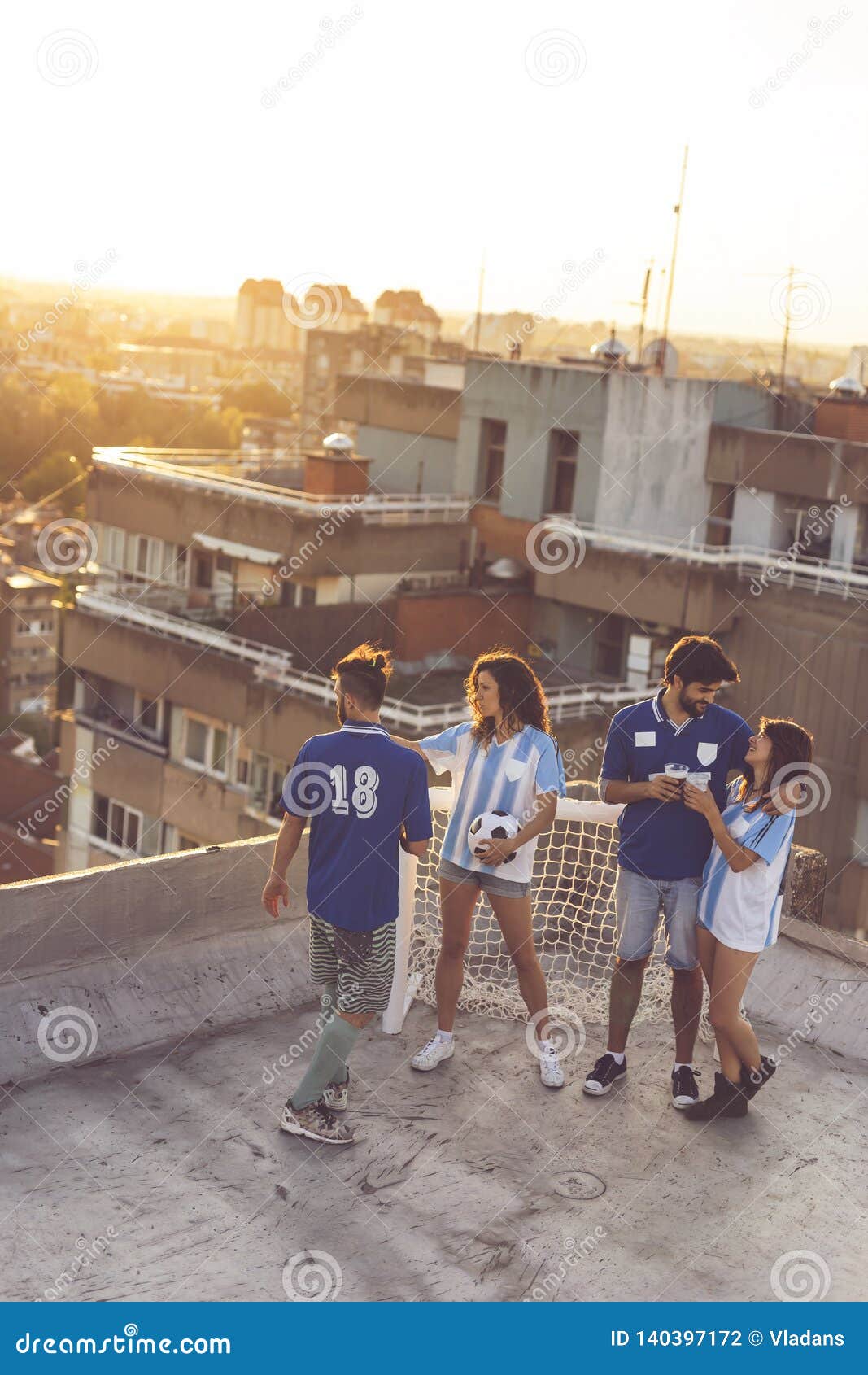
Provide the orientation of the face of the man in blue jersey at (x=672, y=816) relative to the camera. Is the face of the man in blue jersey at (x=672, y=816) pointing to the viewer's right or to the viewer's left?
to the viewer's right

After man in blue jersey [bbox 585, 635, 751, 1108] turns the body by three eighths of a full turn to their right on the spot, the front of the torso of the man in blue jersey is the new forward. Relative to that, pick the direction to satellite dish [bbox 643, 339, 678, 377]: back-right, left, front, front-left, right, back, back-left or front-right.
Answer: front-right

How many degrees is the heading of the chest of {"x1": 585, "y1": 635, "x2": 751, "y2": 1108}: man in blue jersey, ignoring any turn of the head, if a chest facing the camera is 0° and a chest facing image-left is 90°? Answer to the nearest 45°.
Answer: approximately 0°

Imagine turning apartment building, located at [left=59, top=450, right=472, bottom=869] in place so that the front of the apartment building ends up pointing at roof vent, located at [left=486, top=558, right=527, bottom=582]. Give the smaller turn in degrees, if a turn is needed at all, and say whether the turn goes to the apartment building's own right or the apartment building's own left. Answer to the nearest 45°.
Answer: approximately 135° to the apartment building's own left

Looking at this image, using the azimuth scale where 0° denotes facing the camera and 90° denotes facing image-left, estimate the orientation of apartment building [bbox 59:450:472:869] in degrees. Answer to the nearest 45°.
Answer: approximately 45°

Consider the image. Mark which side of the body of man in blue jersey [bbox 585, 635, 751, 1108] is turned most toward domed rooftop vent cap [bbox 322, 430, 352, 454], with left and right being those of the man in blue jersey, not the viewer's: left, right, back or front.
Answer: back

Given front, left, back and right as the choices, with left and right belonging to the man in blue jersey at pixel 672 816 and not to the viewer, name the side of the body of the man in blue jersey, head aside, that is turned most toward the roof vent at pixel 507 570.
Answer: back

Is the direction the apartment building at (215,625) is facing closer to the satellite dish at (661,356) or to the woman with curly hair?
the woman with curly hair

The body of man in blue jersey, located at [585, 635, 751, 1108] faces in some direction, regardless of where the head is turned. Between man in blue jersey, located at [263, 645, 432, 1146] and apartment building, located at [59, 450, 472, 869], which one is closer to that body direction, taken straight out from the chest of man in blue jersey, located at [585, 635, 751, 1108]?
the man in blue jersey

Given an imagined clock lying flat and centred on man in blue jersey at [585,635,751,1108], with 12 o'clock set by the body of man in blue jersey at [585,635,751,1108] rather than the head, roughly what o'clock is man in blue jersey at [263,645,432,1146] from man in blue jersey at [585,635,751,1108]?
man in blue jersey at [263,645,432,1146] is roughly at 2 o'clock from man in blue jersey at [585,635,751,1108].

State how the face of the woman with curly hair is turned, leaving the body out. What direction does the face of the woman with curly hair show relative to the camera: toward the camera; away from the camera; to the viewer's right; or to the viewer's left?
to the viewer's left
